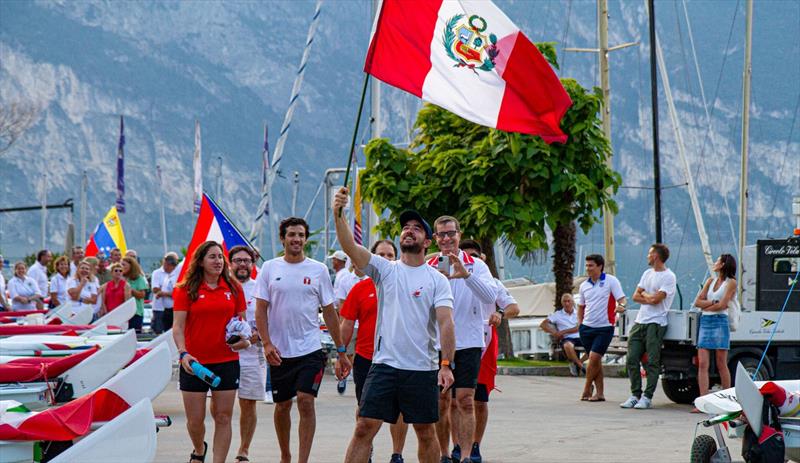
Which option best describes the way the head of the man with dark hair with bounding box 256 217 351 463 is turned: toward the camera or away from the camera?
toward the camera

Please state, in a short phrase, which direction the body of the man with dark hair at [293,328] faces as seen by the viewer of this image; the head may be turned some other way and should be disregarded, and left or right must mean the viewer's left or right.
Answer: facing the viewer

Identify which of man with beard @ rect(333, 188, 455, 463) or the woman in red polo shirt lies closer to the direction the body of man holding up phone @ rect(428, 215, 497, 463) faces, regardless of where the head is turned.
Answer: the man with beard

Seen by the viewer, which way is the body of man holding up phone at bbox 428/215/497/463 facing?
toward the camera

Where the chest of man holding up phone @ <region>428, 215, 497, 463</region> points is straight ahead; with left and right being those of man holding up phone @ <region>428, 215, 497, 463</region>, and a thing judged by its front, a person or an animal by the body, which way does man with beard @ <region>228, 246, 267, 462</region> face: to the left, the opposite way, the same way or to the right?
the same way

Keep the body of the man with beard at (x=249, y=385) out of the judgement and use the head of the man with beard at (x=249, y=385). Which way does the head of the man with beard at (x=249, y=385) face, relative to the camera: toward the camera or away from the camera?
toward the camera

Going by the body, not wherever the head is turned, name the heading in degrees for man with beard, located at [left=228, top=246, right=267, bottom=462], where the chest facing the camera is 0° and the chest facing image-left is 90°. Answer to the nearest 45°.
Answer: approximately 0°

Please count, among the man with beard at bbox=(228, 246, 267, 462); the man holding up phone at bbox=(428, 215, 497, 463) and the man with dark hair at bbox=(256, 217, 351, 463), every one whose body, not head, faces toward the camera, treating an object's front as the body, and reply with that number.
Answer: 3

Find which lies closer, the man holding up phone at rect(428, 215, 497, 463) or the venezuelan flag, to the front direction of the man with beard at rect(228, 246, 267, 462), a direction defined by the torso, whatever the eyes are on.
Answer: the man holding up phone

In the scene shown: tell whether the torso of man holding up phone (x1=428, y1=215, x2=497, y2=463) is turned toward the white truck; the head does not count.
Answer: no

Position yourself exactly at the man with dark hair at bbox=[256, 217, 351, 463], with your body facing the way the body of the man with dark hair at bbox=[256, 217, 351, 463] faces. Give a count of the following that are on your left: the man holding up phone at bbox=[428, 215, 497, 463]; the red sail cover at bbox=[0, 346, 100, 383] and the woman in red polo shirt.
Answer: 1

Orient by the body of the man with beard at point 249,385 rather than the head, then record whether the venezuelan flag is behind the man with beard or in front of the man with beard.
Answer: behind

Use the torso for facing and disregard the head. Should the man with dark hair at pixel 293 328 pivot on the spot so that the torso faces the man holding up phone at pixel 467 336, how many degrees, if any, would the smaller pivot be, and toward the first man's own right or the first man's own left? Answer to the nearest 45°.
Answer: approximately 90° to the first man's own left

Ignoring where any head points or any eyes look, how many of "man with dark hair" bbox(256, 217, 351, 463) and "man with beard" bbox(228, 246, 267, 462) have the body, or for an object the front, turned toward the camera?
2

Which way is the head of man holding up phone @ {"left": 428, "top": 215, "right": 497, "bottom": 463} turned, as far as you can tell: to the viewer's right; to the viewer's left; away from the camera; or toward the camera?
toward the camera

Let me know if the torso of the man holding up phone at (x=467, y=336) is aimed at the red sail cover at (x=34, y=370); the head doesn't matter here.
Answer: no

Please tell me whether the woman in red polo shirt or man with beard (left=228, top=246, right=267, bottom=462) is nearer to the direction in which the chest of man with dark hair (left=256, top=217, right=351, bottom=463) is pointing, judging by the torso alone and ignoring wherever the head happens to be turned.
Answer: the woman in red polo shirt
